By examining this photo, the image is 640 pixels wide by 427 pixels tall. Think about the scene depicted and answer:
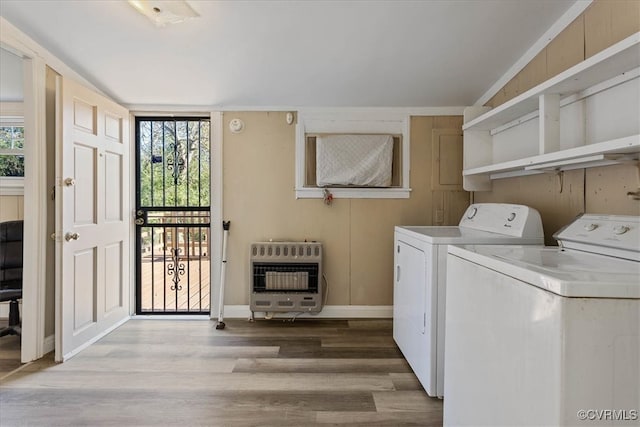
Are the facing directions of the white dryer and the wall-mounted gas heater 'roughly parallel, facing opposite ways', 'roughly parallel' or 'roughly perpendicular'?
roughly perpendicular

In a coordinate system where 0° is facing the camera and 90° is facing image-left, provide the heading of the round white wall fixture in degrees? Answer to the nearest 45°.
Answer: approximately 0°

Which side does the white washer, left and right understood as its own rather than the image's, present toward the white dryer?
right

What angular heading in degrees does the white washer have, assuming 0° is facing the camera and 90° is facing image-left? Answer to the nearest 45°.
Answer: approximately 45°

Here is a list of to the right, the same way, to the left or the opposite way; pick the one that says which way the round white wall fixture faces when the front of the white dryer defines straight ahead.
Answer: to the left

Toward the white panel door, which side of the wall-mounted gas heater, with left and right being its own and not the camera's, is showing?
right

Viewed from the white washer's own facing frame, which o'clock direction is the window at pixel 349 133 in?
The window is roughly at 3 o'clock from the white washer.

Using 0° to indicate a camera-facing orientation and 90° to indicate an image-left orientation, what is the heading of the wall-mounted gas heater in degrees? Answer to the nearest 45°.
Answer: approximately 0°

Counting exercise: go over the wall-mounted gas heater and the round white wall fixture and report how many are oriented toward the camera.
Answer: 2
